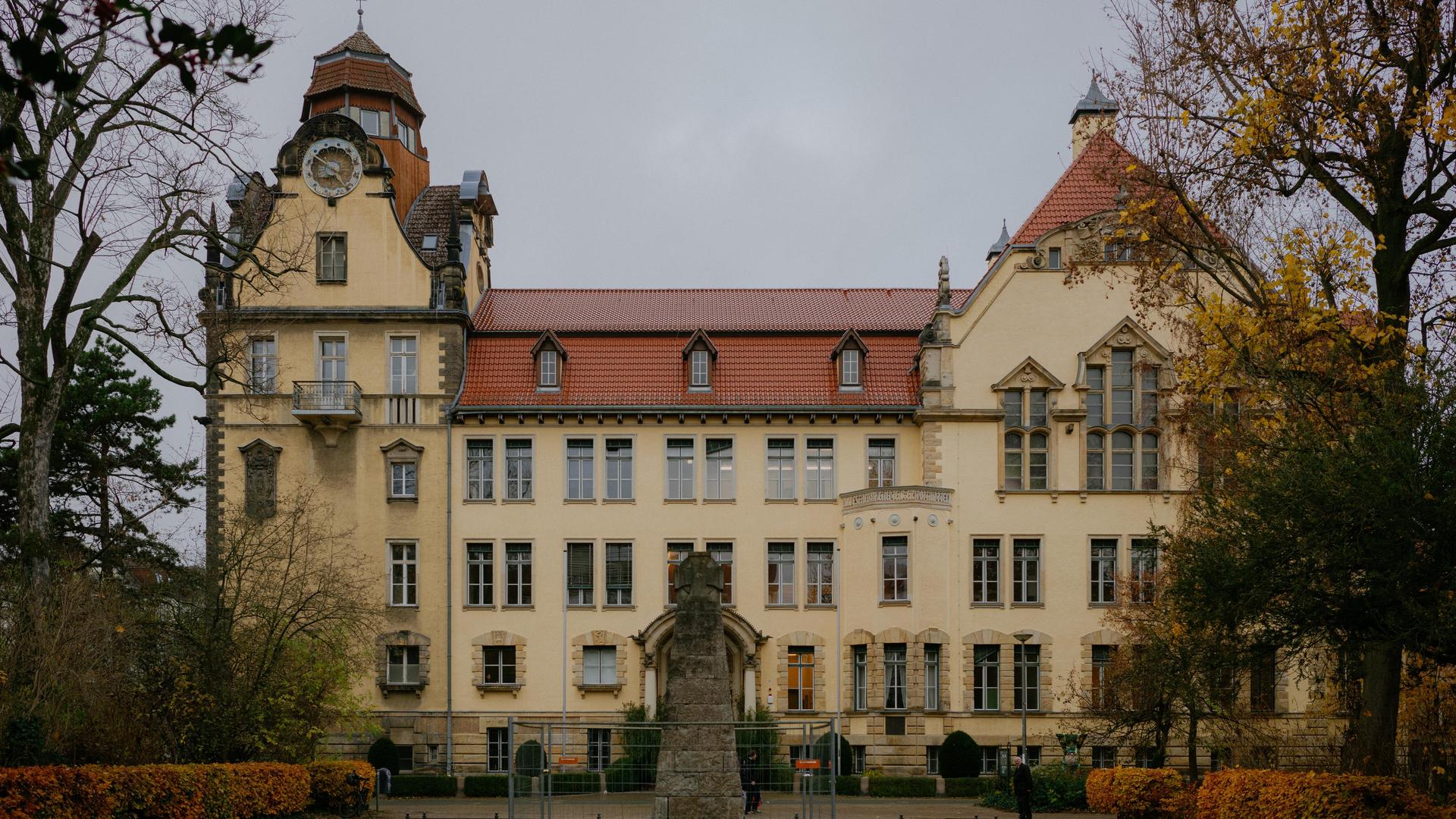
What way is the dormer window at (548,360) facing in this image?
toward the camera

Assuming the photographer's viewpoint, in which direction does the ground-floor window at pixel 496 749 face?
facing the viewer

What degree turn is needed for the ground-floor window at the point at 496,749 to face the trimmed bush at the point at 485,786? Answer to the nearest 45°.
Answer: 0° — it already faces it

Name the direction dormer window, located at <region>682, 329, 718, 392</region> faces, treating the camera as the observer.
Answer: facing the viewer

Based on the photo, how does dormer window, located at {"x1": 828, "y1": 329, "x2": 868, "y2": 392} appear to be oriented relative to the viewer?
toward the camera

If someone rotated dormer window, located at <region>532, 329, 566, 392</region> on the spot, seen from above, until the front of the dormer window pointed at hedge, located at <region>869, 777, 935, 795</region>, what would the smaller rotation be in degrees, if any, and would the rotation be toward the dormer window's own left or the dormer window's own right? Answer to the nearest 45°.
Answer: approximately 45° to the dormer window's own left

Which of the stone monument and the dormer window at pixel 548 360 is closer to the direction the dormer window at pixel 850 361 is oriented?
the stone monument

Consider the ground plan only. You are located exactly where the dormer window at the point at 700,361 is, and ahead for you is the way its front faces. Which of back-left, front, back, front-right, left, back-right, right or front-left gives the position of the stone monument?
front

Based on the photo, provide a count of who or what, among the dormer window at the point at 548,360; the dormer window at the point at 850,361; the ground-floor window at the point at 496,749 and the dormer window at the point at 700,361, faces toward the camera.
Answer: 4

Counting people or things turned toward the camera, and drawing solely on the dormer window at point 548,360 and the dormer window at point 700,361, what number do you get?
2
